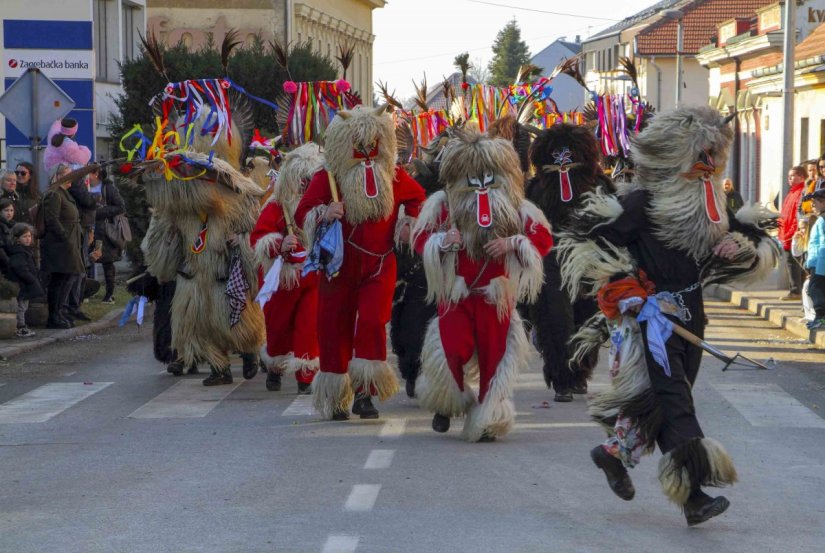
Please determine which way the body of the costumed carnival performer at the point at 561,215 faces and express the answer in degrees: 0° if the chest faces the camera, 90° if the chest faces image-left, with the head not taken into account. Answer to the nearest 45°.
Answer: approximately 0°

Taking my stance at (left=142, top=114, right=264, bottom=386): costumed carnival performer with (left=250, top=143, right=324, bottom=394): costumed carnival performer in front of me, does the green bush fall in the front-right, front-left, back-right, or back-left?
back-left

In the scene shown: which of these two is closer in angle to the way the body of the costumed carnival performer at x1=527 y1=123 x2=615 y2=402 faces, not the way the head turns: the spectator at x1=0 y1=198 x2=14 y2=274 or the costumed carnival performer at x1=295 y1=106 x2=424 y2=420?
the costumed carnival performer

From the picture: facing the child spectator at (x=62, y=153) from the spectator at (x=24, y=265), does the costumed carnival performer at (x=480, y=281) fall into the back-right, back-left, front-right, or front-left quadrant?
back-right

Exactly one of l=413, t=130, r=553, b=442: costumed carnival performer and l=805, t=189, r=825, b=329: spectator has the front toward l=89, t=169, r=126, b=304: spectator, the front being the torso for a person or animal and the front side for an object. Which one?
l=805, t=189, r=825, b=329: spectator

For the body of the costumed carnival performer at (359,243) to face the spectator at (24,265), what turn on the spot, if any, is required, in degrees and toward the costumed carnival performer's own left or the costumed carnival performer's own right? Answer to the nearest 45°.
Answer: approximately 135° to the costumed carnival performer's own right

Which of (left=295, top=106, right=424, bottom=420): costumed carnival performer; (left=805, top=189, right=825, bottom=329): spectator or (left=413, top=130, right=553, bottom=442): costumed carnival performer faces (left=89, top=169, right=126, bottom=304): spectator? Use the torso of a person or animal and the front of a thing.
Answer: (left=805, top=189, right=825, bottom=329): spectator

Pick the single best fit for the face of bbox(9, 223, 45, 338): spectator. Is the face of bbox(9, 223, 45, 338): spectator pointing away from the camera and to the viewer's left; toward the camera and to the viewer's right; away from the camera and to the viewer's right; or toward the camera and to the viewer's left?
toward the camera and to the viewer's right

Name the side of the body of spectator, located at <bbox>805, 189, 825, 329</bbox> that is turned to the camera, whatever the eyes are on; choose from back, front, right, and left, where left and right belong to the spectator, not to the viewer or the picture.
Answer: left

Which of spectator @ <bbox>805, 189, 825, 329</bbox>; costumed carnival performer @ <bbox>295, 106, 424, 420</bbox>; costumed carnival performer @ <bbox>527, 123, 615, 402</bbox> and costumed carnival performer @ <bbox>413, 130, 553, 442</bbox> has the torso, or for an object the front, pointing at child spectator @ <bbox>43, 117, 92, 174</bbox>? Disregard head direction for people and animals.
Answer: the spectator
